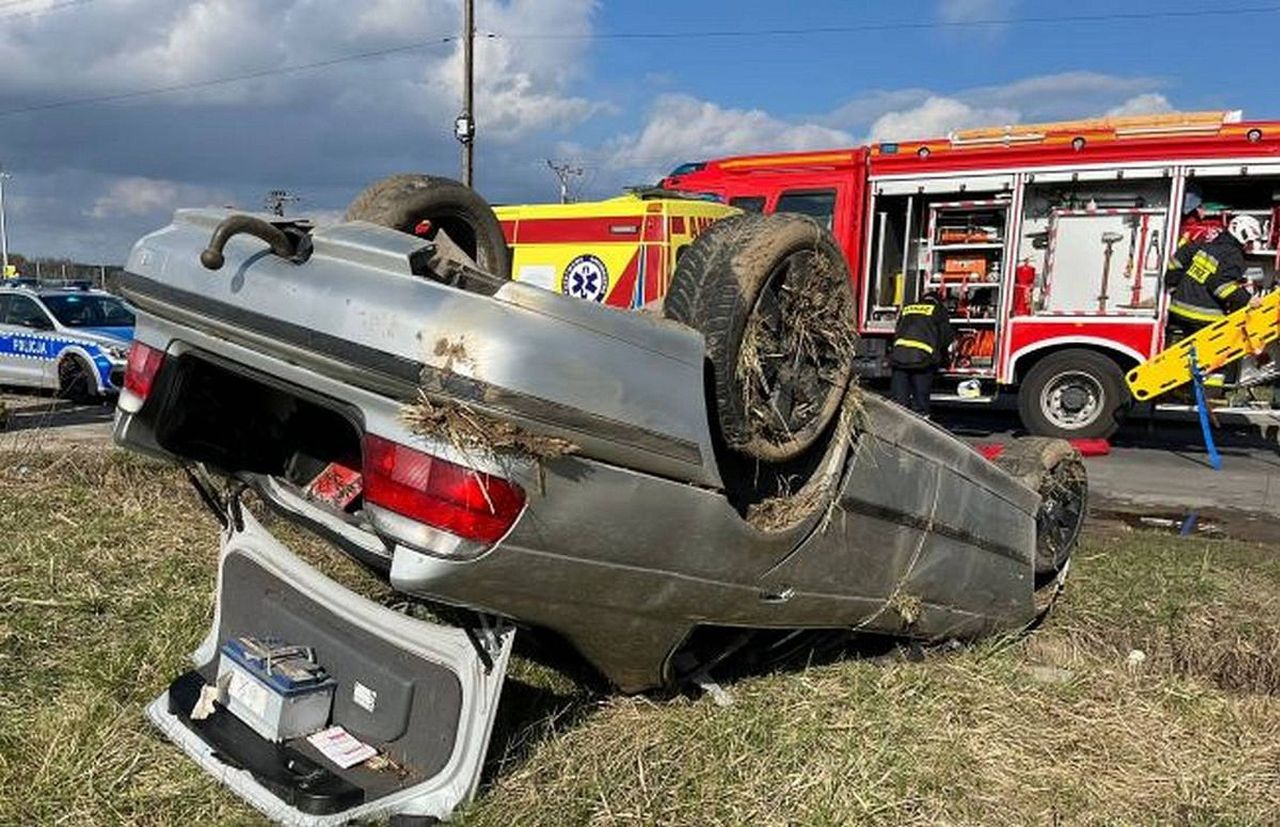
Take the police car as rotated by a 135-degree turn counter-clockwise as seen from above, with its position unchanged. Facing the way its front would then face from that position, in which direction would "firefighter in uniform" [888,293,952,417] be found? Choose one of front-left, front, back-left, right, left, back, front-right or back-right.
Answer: back-right

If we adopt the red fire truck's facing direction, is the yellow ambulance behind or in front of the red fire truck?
in front

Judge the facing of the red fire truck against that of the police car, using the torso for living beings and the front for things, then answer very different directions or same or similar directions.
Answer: very different directions

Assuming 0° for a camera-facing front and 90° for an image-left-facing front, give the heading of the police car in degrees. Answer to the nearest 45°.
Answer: approximately 315°

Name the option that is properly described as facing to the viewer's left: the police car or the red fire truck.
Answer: the red fire truck

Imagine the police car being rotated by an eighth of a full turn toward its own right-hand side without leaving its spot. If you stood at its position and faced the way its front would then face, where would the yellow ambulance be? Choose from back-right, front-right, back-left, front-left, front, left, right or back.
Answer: front-left

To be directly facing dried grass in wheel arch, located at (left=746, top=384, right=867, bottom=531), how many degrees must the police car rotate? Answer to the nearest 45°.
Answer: approximately 45° to its right

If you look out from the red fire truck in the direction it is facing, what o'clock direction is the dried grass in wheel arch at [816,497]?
The dried grass in wheel arch is roughly at 9 o'clock from the red fire truck.

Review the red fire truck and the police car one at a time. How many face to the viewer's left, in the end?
1

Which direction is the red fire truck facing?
to the viewer's left

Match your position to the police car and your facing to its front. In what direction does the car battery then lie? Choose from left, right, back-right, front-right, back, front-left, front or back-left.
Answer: front-right

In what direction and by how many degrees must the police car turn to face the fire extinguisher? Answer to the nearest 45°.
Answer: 0° — it already faces it

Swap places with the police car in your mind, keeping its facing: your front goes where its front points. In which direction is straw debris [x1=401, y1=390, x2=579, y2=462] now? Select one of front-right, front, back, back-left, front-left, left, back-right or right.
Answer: front-right
